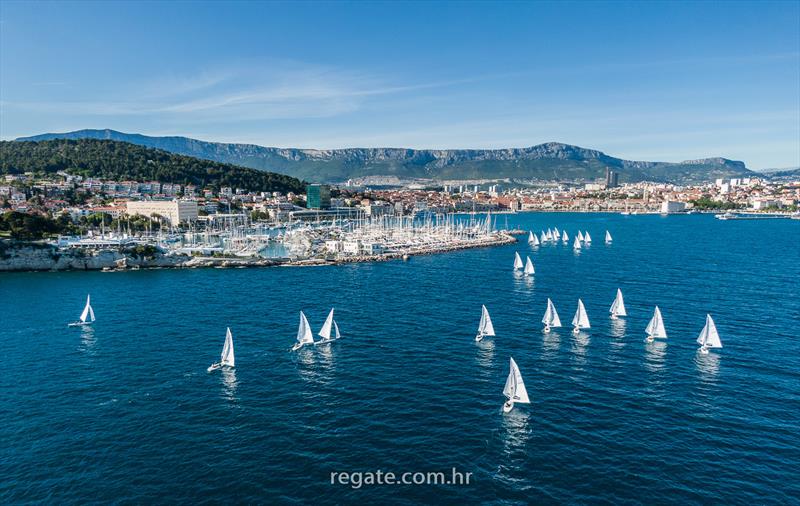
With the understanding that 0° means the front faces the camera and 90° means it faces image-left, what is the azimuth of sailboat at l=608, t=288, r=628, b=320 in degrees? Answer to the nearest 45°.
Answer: approximately 45°

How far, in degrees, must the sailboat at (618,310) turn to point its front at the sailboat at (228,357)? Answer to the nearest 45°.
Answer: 0° — it already faces it
